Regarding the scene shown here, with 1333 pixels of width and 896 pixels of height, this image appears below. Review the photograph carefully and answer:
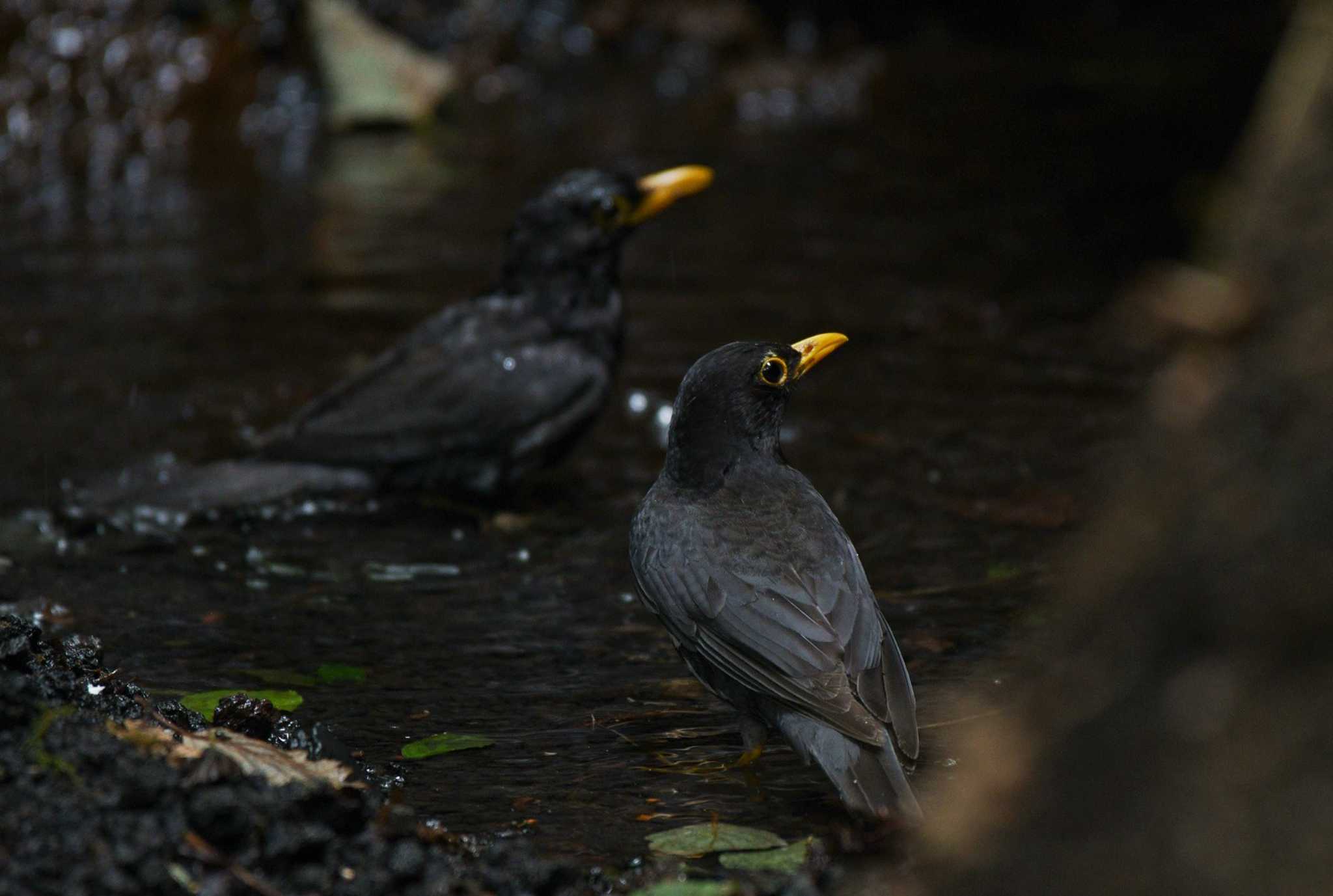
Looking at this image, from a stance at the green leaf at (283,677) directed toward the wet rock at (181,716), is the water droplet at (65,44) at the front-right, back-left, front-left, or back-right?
back-right

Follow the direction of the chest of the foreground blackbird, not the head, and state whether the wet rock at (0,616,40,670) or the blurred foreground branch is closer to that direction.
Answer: the wet rock

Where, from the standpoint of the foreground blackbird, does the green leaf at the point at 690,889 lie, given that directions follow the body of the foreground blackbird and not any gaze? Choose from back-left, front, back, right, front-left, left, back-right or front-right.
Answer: back-left

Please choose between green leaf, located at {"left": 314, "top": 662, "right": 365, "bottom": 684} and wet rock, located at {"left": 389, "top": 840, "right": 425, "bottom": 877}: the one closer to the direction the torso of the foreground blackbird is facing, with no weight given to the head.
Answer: the green leaf

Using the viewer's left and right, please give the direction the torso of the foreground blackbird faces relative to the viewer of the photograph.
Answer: facing away from the viewer and to the left of the viewer

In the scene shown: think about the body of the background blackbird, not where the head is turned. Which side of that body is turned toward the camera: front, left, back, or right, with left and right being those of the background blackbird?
right

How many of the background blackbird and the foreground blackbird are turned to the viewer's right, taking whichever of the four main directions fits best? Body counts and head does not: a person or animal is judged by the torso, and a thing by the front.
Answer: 1

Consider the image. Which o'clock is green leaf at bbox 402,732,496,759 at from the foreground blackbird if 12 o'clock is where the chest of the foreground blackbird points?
The green leaf is roughly at 10 o'clock from the foreground blackbird.

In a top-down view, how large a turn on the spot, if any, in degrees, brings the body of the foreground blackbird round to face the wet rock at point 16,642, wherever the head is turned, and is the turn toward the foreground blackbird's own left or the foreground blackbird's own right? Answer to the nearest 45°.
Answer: approximately 90° to the foreground blackbird's own left

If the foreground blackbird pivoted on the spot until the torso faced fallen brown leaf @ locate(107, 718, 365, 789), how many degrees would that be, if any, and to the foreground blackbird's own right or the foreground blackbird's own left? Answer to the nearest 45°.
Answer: approximately 90° to the foreground blackbird's own left

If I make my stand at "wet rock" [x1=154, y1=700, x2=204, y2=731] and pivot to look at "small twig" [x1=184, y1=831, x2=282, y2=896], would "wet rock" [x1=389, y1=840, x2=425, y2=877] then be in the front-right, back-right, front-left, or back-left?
front-left

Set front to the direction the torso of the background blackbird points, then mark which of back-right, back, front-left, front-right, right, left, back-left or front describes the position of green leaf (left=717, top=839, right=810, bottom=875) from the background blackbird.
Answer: right

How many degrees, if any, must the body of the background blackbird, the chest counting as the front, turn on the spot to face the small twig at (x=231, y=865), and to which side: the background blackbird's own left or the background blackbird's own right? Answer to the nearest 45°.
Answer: approximately 90° to the background blackbird's own right

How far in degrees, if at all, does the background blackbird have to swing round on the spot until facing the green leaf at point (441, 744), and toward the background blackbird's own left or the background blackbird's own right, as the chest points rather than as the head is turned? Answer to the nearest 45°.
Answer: approximately 90° to the background blackbird's own right

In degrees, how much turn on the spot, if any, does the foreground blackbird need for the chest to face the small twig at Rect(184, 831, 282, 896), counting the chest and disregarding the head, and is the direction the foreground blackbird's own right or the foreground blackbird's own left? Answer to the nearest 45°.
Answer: approximately 90° to the foreground blackbird's own left
